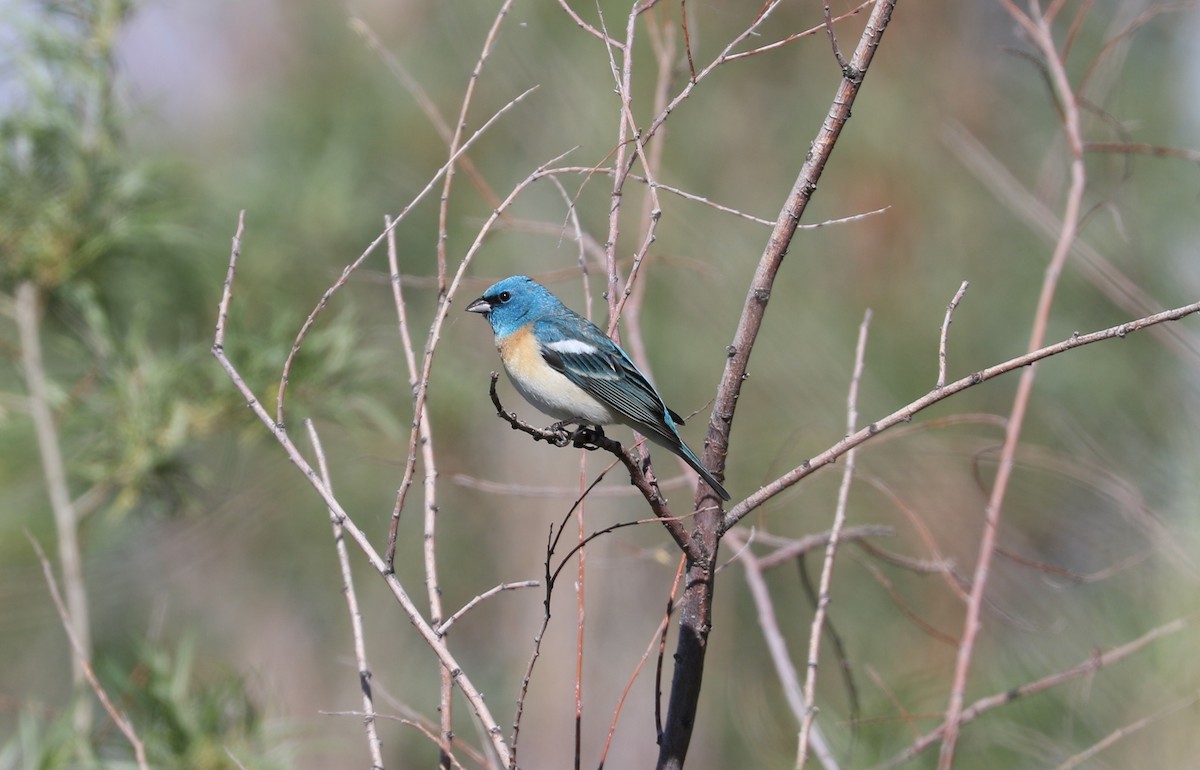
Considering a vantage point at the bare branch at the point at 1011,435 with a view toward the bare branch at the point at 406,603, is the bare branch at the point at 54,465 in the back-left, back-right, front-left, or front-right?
front-right

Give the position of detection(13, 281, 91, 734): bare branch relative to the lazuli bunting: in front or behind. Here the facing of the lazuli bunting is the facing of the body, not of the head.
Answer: in front

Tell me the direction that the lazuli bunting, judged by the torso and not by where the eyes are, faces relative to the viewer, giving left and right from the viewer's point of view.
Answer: facing to the left of the viewer

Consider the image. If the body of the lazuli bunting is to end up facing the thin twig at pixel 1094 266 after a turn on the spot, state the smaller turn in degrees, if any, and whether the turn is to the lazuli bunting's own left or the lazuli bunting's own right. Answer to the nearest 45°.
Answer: approximately 180°
